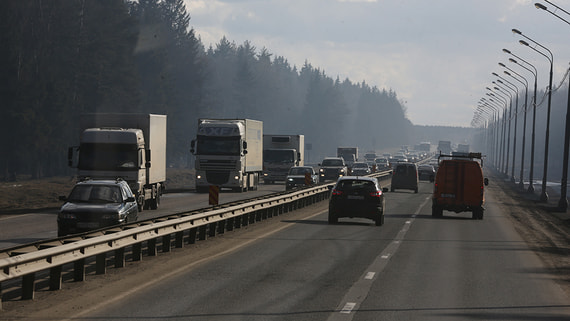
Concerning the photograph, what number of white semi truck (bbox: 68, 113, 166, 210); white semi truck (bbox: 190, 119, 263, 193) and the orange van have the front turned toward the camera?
2

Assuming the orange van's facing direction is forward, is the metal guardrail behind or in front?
behind

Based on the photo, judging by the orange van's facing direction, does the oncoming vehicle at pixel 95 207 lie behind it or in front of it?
behind

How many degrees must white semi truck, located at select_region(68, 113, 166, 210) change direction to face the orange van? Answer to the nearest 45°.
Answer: approximately 90° to its left

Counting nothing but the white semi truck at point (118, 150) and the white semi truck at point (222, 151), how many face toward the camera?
2

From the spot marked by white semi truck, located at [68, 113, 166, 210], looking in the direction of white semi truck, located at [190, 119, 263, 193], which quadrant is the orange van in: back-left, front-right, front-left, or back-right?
front-right

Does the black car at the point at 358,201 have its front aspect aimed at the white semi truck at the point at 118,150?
no

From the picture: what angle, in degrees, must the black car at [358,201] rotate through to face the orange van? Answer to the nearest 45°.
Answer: approximately 45° to its right

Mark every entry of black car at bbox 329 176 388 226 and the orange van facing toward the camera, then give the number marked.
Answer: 0

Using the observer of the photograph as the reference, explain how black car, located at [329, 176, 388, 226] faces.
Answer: facing away from the viewer

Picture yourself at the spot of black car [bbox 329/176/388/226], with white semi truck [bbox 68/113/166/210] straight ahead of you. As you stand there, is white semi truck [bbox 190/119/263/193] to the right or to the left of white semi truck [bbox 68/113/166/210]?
right

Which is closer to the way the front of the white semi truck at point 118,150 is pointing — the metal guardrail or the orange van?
the metal guardrail

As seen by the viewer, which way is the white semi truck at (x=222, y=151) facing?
toward the camera

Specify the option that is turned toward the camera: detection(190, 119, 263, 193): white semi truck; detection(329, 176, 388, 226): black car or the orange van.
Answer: the white semi truck

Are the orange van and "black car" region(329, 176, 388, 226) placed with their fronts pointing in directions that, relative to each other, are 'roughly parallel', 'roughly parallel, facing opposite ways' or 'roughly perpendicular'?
roughly parallel

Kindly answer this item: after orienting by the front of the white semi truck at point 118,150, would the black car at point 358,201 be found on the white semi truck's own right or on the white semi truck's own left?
on the white semi truck's own left

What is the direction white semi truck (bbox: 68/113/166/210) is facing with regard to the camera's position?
facing the viewer

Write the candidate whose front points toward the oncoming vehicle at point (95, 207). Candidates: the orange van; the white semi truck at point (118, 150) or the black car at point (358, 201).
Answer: the white semi truck

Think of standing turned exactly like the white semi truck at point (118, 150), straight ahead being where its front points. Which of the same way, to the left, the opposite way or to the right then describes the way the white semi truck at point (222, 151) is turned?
the same way
